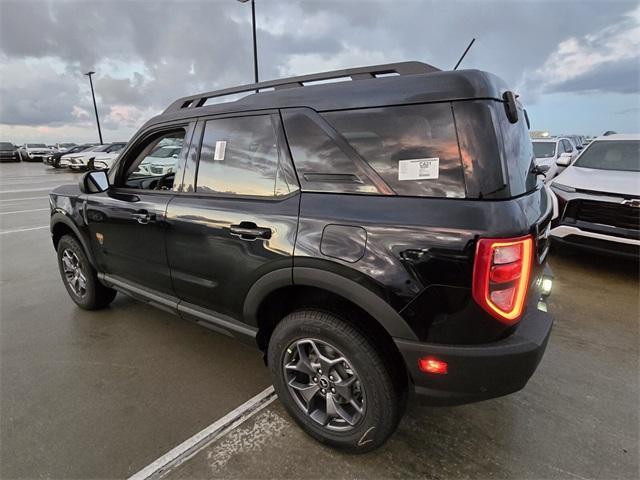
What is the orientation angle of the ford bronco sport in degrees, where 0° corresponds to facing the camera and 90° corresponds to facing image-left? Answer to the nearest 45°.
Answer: approximately 135°

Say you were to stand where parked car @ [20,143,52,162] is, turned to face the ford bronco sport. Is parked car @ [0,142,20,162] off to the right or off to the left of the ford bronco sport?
right

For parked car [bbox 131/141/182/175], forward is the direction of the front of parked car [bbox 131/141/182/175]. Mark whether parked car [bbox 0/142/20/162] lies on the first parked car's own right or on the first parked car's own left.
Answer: on the first parked car's own right

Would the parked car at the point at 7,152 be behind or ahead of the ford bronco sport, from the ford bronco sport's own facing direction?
ahead

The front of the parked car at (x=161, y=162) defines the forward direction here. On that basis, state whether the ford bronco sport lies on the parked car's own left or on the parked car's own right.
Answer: on the parked car's own left

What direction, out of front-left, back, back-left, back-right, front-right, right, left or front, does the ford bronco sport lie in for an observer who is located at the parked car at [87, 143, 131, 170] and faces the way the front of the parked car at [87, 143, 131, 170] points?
front-left

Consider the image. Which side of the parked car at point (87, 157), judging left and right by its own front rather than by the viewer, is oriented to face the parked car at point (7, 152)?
right

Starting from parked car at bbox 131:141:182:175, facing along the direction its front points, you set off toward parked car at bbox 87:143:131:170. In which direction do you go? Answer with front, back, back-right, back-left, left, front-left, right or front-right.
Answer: back-right

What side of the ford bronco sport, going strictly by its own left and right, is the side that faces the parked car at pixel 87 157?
front

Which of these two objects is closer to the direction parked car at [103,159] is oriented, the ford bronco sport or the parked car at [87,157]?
the ford bronco sport
